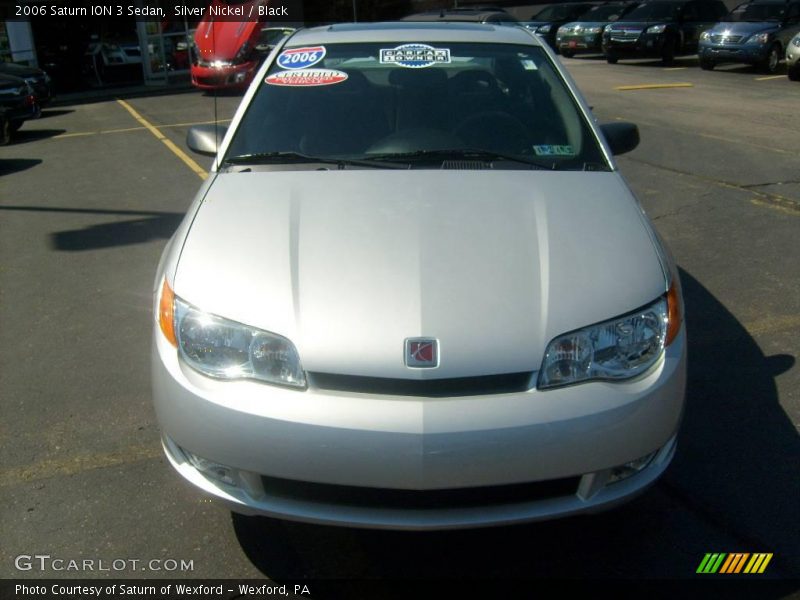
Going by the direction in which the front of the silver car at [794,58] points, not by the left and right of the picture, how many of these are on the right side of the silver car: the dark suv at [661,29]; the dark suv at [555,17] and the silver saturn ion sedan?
2

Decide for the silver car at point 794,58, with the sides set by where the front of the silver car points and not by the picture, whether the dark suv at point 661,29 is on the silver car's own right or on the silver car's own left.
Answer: on the silver car's own right

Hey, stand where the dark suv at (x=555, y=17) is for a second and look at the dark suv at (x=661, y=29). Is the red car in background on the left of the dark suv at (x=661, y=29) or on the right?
right

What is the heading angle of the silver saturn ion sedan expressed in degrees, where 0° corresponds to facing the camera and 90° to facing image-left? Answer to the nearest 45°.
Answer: approximately 0°

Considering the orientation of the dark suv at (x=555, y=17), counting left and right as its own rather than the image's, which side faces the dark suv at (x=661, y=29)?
left

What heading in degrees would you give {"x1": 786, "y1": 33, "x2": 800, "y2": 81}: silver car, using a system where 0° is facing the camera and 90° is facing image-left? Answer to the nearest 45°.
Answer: approximately 45°

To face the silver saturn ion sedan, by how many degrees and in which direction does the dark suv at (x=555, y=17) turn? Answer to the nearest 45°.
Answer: approximately 45° to its left

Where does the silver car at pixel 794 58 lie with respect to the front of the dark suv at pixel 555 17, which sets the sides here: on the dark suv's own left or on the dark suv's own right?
on the dark suv's own left
